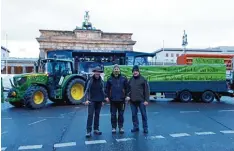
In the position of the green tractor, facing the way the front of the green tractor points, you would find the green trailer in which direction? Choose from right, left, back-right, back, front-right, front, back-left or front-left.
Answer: back-left

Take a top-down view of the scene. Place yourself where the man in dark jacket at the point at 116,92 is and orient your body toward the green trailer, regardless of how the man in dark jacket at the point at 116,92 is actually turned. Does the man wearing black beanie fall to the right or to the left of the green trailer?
right

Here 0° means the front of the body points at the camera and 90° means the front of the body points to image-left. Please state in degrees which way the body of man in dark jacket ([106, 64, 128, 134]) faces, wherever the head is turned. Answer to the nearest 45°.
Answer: approximately 0°

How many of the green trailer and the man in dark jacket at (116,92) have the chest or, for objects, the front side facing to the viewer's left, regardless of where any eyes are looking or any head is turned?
1

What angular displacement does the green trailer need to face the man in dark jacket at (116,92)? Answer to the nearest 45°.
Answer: approximately 90° to its left

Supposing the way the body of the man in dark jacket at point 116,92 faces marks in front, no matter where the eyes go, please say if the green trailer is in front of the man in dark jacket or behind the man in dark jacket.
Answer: behind

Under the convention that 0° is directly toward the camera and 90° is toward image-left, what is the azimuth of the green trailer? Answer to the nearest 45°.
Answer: approximately 90°

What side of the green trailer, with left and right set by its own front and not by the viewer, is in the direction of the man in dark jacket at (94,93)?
left

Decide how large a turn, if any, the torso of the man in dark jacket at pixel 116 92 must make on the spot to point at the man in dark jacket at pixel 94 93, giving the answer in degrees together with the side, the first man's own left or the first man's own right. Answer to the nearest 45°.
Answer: approximately 90° to the first man's own right

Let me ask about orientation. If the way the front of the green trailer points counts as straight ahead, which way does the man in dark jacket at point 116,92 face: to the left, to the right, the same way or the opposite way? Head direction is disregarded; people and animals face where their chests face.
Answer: to the left

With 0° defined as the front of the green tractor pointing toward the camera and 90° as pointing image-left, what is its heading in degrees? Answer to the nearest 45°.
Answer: approximately 45°

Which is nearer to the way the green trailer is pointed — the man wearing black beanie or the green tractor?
the green tractor

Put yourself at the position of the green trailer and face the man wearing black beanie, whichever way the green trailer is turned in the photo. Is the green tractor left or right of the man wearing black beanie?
right

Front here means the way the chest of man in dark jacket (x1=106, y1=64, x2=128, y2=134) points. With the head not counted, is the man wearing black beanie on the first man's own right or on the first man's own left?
on the first man's own left

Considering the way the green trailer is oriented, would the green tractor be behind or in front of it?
in front

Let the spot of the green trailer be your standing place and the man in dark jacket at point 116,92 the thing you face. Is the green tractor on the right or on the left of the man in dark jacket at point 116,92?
right
